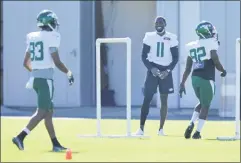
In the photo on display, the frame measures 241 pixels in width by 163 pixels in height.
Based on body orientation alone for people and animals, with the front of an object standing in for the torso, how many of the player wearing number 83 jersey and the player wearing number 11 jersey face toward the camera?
1

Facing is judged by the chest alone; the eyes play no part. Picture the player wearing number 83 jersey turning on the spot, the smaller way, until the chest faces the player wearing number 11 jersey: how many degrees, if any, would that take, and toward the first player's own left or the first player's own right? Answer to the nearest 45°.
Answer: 0° — they already face them

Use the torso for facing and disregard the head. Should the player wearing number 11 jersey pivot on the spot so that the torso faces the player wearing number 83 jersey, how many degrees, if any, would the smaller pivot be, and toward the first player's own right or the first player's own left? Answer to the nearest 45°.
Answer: approximately 45° to the first player's own right

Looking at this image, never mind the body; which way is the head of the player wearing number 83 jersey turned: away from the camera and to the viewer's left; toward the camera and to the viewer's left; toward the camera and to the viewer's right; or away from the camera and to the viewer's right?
away from the camera and to the viewer's right
